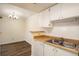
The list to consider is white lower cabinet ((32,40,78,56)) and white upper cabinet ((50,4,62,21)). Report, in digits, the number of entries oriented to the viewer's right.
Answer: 0

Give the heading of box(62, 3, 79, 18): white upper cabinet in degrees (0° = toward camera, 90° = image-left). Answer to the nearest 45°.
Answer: approximately 45°

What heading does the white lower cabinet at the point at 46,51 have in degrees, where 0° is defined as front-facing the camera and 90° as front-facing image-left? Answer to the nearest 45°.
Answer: approximately 45°
